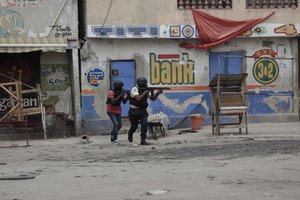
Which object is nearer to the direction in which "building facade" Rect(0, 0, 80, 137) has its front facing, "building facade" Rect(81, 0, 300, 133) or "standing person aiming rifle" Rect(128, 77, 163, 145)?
the standing person aiming rifle

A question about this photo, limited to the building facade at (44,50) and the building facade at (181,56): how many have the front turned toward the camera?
2

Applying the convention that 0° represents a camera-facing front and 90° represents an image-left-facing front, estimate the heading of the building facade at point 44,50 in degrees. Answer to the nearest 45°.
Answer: approximately 0°

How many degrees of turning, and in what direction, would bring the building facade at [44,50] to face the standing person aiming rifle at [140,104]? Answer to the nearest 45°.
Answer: approximately 45° to its left

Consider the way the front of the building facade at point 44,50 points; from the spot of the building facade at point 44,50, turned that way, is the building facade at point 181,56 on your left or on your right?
on your left

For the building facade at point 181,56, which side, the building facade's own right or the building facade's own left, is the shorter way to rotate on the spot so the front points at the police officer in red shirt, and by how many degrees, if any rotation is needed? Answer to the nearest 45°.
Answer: approximately 45° to the building facade's own right

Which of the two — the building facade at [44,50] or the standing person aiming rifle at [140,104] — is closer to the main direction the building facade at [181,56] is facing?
the standing person aiming rifle
